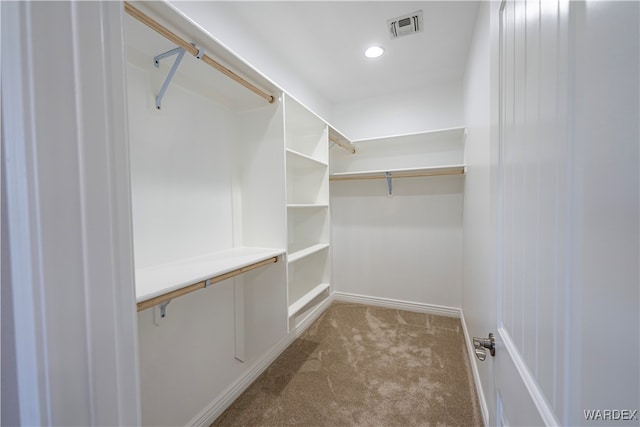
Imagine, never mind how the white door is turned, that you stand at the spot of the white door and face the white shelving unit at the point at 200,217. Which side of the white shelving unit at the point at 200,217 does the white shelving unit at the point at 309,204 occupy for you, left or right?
right

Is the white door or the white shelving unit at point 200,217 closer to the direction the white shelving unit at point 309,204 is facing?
the white door

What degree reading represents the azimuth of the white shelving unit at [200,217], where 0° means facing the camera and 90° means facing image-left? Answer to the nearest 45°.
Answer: approximately 315°

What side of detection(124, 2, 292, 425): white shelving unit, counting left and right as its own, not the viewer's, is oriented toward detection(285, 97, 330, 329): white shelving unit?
left

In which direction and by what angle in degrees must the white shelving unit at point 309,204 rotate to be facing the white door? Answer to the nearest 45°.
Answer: approximately 45° to its right

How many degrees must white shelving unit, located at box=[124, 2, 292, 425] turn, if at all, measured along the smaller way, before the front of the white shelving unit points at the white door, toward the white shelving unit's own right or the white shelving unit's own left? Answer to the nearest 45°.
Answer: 0° — it already faces it

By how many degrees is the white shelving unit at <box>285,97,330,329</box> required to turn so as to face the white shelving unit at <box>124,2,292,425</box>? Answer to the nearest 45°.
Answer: approximately 90° to its right
